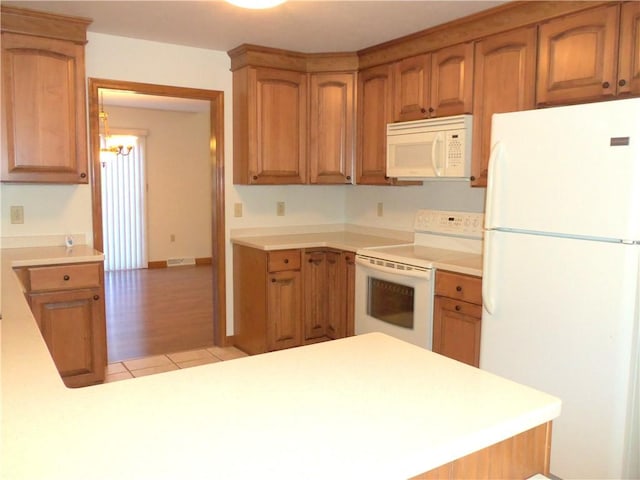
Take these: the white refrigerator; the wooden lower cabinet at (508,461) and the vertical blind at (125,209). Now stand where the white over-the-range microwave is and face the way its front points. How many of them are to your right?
1

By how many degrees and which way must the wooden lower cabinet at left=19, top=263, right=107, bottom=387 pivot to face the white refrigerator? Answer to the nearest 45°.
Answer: approximately 45° to its left

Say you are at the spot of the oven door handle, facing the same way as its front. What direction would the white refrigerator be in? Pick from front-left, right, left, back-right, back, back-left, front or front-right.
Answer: left

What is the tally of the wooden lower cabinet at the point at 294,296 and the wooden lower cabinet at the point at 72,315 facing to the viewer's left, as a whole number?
0

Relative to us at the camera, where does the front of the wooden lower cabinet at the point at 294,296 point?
facing the viewer and to the right of the viewer

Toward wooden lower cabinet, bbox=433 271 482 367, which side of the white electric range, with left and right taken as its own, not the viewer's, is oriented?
left

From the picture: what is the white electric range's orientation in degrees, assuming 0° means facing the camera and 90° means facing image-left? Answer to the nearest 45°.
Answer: approximately 45°

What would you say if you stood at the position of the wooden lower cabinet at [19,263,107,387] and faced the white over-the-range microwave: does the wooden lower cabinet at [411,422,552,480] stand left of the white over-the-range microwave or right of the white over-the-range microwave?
right

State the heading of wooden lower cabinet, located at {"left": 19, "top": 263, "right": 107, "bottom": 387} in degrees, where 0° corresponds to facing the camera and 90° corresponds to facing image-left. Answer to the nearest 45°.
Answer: approximately 0°
